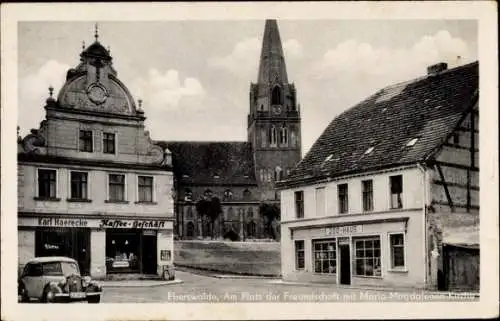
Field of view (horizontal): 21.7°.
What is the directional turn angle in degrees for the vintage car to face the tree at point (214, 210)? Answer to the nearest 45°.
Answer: approximately 90° to its left

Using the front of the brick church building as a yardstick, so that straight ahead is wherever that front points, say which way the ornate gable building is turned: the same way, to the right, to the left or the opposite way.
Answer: to the right

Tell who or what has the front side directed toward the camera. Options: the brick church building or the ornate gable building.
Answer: the ornate gable building

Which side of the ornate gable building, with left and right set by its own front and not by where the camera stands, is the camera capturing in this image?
front

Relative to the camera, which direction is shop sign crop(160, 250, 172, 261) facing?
toward the camera

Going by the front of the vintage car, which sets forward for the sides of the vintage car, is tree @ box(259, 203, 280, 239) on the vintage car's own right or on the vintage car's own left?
on the vintage car's own left

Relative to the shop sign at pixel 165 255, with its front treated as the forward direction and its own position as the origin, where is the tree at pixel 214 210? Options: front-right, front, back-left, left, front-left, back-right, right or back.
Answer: back-left
